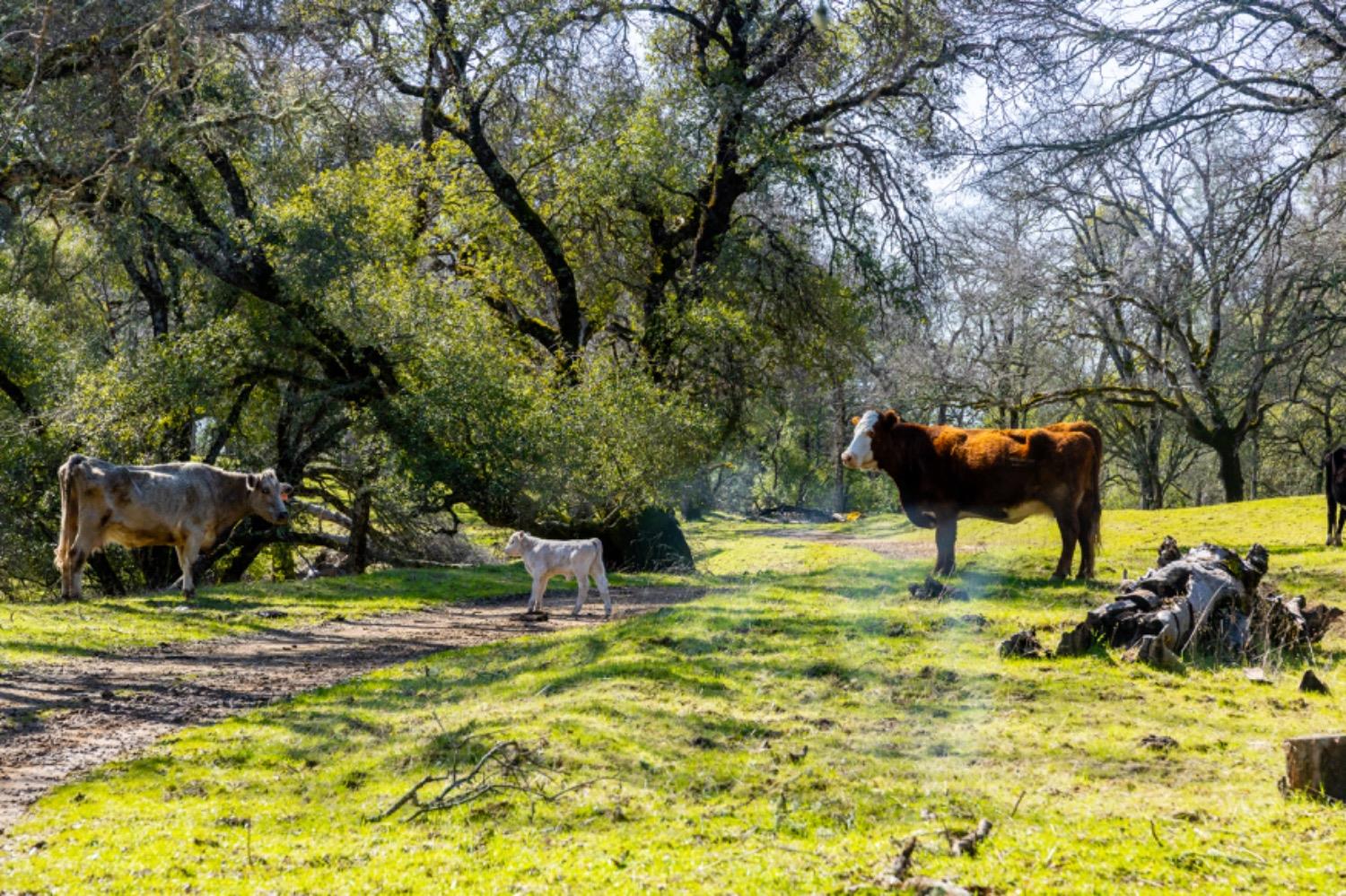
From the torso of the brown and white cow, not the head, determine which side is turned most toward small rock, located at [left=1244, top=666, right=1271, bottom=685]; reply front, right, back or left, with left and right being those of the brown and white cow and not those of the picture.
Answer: left

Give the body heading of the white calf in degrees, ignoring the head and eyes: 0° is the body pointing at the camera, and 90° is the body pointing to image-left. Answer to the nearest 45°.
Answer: approximately 90°

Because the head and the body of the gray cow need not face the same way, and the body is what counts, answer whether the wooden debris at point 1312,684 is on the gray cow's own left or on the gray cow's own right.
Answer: on the gray cow's own right

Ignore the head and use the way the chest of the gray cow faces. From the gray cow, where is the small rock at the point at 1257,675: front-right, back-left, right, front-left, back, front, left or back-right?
front-right

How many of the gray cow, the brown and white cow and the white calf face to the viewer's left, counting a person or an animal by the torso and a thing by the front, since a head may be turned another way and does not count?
2

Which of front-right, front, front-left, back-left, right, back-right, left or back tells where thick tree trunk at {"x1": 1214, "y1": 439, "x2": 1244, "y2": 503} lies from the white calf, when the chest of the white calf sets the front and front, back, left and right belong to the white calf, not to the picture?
back-right

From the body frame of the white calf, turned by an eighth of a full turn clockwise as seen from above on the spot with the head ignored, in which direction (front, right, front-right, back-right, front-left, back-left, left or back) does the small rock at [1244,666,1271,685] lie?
back

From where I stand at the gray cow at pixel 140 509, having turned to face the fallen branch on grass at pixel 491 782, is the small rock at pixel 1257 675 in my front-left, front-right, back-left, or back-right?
front-left

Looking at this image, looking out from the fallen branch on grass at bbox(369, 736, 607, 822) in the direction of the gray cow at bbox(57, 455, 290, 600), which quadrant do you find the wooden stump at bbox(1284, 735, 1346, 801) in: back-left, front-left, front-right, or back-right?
back-right

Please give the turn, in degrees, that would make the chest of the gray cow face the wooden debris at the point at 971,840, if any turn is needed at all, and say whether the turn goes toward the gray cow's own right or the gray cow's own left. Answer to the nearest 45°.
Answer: approximately 90° to the gray cow's own right

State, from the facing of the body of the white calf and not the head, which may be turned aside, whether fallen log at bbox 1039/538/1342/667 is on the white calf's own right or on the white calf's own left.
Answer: on the white calf's own left

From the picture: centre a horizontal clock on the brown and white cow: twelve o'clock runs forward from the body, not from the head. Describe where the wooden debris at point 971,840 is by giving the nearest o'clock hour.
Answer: The wooden debris is roughly at 9 o'clock from the brown and white cow.

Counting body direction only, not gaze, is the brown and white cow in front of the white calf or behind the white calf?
behind

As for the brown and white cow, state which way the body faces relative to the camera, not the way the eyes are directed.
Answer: to the viewer's left

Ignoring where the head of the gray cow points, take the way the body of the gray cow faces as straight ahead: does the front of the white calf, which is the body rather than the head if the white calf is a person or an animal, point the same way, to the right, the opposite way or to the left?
the opposite way

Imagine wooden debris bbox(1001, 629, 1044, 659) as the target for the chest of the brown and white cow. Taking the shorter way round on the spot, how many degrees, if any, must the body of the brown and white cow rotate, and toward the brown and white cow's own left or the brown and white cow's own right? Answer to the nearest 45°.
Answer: approximately 90° to the brown and white cow's own left

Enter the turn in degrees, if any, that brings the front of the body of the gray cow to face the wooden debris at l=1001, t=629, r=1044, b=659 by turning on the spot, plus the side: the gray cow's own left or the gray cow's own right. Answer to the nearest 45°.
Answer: approximately 45° to the gray cow's own right
